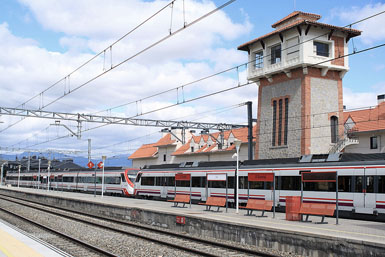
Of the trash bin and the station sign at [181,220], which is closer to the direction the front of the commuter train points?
the station sign

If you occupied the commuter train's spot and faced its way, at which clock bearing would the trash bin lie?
The trash bin is roughly at 8 o'clock from the commuter train.

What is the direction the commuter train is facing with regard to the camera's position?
facing away from the viewer and to the left of the viewer

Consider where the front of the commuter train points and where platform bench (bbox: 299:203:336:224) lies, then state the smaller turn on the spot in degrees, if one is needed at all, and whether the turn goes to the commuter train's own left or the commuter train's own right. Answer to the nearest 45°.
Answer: approximately 135° to the commuter train's own left

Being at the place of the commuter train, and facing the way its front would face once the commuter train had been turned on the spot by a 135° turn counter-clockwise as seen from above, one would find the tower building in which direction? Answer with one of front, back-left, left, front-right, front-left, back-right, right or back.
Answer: back

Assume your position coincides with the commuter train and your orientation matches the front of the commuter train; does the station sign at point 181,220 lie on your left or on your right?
on your left

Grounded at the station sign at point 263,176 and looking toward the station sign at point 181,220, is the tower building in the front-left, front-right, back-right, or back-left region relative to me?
back-right
